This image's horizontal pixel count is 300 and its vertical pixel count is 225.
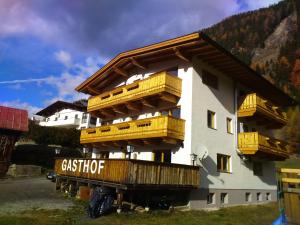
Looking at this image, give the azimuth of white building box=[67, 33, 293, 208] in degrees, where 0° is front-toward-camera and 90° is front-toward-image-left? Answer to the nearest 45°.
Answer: approximately 45°
